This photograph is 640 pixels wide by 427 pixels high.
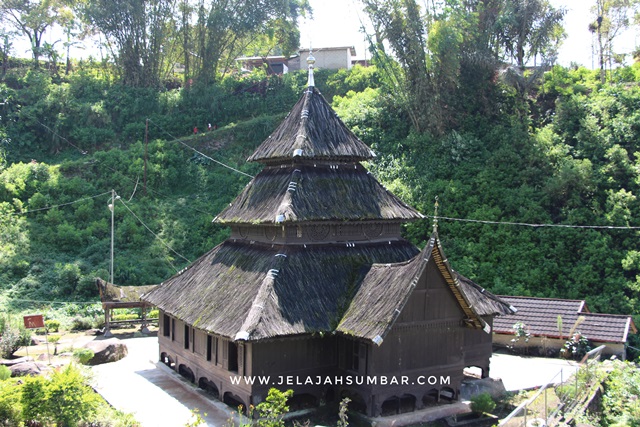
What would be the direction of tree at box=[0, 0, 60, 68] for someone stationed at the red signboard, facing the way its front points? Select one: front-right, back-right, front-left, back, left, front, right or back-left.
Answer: back

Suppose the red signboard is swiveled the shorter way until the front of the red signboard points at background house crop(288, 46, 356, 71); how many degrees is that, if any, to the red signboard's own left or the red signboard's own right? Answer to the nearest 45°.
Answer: approximately 135° to the red signboard's own left

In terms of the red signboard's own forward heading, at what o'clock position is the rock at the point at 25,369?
The rock is roughly at 12 o'clock from the red signboard.

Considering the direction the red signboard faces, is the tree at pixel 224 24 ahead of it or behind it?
behind

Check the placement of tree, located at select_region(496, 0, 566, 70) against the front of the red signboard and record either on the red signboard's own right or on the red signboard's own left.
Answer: on the red signboard's own left

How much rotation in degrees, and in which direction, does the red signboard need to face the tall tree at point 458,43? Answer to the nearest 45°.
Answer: approximately 90° to its left

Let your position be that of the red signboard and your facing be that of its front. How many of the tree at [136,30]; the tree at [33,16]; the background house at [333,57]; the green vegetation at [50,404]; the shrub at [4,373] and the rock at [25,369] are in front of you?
3

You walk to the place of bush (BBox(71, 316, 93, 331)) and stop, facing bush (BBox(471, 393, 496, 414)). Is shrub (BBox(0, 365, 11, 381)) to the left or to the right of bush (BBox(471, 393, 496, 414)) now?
right

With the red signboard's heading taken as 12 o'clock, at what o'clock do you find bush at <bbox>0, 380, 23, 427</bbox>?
The bush is roughly at 12 o'clock from the red signboard.

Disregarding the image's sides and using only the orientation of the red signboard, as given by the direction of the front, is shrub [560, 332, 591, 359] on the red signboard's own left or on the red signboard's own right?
on the red signboard's own left

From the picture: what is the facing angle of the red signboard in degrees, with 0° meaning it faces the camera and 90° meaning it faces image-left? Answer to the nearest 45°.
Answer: approximately 0°
